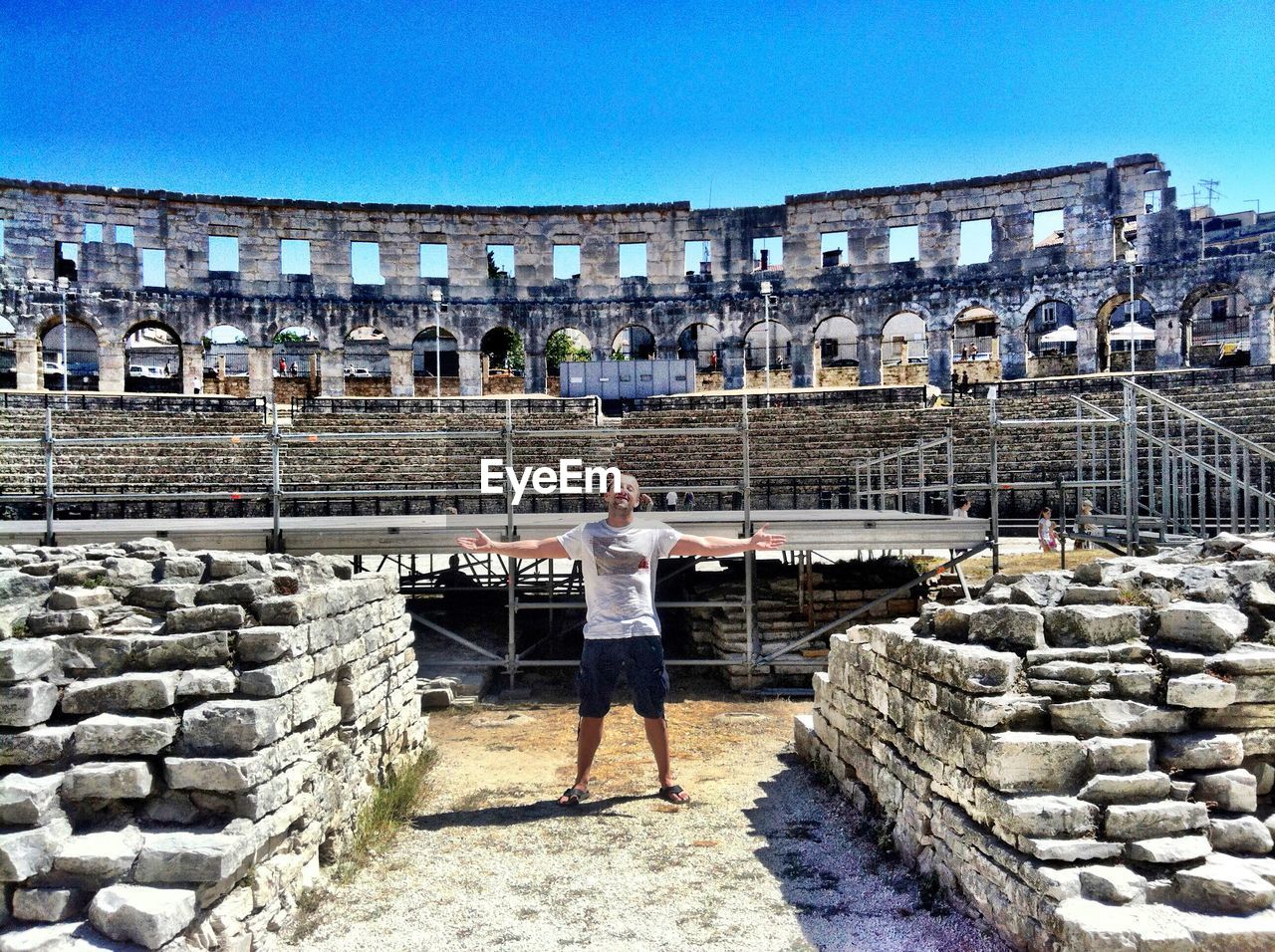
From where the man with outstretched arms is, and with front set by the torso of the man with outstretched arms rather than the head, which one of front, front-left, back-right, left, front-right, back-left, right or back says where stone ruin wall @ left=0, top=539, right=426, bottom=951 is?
front-right

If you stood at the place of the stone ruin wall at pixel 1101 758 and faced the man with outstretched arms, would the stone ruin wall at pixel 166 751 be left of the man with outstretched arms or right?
left

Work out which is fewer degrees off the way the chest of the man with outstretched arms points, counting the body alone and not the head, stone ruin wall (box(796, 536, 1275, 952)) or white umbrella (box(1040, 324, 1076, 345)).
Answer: the stone ruin wall

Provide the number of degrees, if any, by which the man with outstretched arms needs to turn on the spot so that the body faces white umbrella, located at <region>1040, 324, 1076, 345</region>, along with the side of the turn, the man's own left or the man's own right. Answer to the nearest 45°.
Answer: approximately 135° to the man's own left

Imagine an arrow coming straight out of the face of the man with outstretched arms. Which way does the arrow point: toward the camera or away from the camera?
toward the camera

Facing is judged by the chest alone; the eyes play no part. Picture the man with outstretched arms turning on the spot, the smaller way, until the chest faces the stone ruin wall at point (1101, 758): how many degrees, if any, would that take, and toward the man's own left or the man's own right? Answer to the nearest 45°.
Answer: approximately 45° to the man's own left

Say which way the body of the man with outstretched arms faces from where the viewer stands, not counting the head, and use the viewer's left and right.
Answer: facing the viewer

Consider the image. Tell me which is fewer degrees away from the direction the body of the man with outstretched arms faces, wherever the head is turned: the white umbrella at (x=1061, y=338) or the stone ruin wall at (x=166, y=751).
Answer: the stone ruin wall
